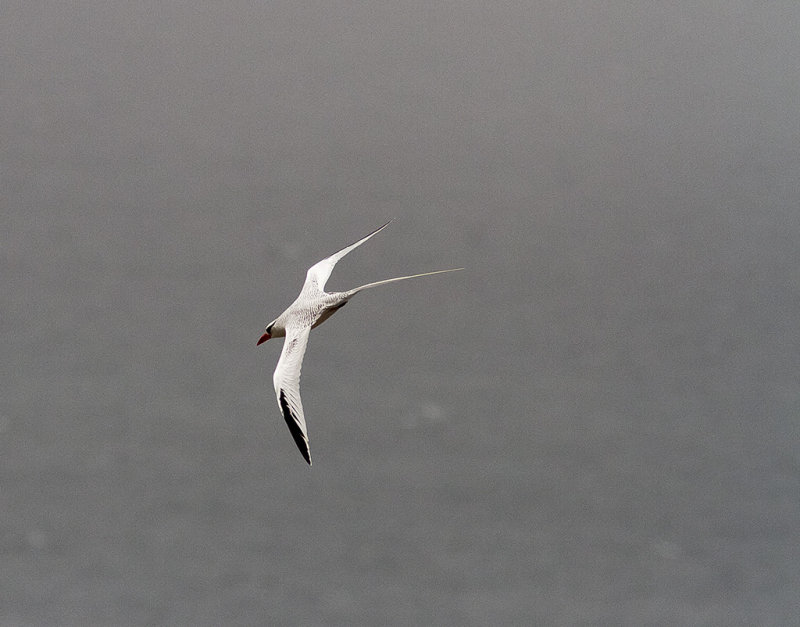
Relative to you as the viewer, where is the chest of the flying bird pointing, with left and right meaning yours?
facing to the left of the viewer
